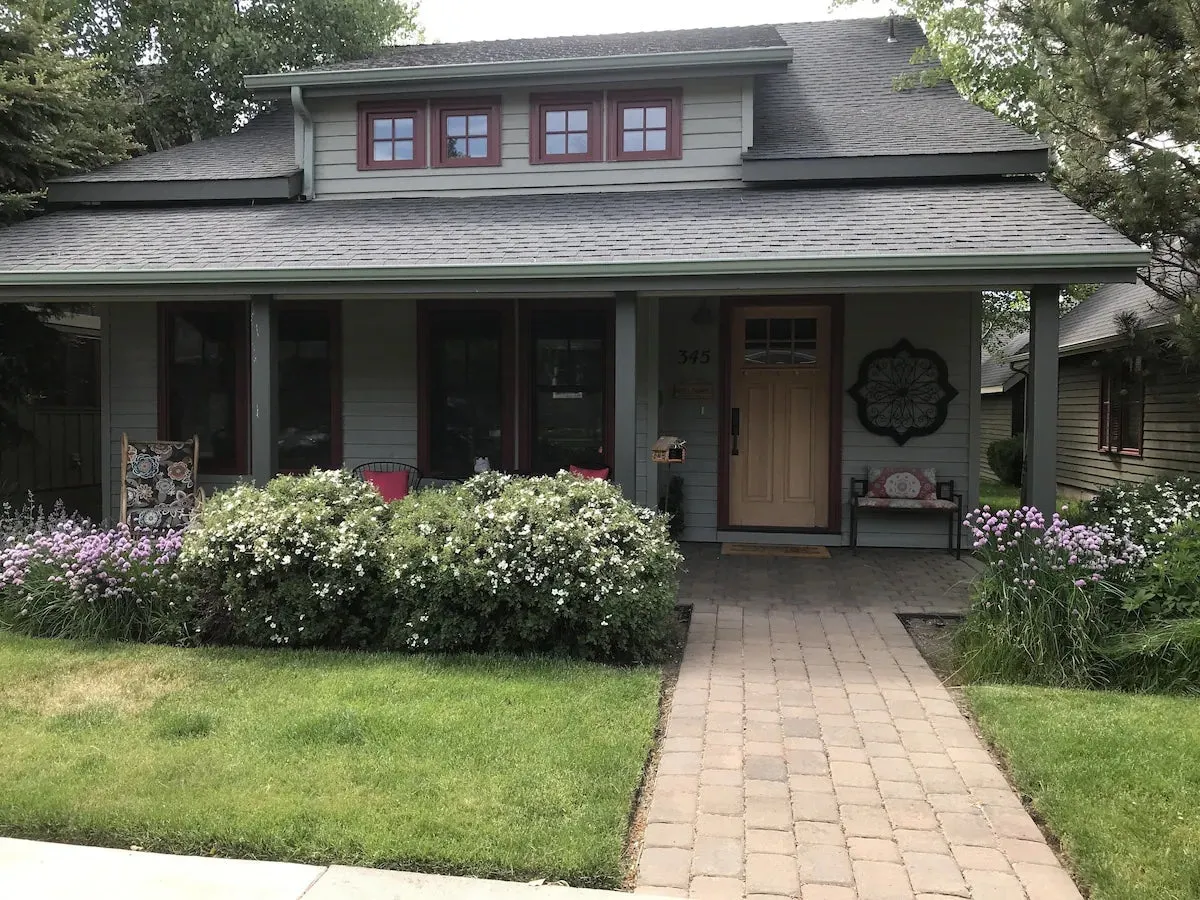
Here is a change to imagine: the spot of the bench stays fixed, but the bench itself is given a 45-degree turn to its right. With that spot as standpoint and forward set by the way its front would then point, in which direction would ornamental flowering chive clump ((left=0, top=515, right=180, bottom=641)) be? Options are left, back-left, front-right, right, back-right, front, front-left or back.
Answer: front

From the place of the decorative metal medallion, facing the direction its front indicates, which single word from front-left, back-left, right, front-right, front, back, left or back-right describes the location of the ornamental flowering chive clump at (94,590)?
front-right

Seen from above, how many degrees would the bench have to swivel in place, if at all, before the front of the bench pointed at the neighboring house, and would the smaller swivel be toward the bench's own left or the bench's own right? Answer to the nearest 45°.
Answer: approximately 135° to the bench's own left

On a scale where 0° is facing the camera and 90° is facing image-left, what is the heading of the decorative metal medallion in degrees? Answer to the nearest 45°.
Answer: approximately 0°

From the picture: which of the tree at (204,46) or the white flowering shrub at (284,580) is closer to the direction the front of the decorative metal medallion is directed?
the white flowering shrub

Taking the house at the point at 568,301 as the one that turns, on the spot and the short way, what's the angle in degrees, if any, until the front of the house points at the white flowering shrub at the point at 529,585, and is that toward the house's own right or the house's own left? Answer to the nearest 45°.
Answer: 0° — it already faces it

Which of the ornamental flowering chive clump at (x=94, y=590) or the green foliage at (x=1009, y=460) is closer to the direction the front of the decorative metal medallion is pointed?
the ornamental flowering chive clump

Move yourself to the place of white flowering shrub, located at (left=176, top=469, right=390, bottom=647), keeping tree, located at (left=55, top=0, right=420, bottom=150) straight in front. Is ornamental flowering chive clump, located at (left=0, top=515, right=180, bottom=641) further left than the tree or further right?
left

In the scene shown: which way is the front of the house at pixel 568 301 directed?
toward the camera

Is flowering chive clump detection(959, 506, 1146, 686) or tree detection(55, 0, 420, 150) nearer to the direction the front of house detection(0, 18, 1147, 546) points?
the flowering chive clump

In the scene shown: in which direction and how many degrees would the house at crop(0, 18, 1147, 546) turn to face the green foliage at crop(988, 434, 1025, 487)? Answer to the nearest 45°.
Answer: approximately 135° to its left

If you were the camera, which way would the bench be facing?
facing the viewer

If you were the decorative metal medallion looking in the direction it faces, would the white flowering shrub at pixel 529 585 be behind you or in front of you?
in front

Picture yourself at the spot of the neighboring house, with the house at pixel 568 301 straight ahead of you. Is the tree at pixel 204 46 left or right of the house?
right

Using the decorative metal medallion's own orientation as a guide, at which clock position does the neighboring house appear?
The neighboring house is roughly at 7 o'clock from the decorative metal medallion.

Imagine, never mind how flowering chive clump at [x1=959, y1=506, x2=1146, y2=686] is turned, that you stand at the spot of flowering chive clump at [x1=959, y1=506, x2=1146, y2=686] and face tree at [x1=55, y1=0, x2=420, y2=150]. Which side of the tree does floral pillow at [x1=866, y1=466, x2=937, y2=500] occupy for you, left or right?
right
